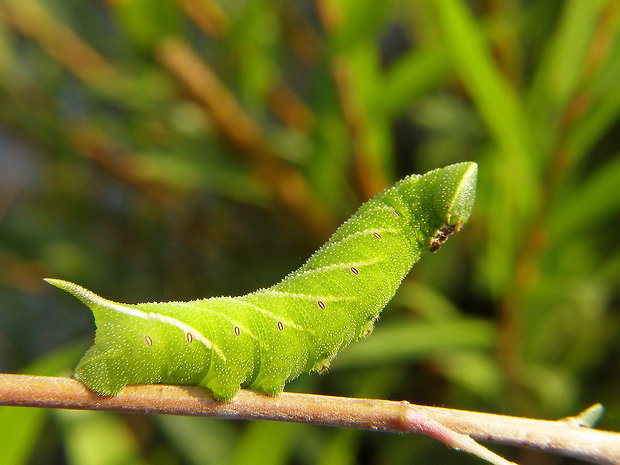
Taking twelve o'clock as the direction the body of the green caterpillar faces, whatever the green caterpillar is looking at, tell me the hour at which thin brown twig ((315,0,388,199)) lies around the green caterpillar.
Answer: The thin brown twig is roughly at 9 o'clock from the green caterpillar.

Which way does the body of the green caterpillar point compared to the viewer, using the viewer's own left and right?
facing to the right of the viewer

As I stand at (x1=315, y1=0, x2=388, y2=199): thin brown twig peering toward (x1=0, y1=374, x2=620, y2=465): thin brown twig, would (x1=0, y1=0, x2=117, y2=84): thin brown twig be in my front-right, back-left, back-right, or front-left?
back-right
